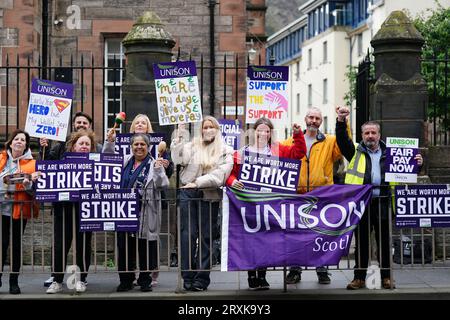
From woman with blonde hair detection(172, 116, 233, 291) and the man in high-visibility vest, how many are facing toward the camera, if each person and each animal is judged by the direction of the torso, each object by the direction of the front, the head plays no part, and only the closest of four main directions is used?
2

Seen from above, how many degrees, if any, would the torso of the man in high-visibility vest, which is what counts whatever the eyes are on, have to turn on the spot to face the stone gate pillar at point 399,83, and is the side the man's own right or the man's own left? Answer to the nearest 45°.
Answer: approximately 180°

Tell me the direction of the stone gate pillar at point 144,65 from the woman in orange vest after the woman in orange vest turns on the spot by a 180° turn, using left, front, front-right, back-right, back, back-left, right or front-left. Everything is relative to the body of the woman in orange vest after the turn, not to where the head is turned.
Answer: front-right

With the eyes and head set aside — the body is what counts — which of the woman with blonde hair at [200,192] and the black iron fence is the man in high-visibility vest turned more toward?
the woman with blonde hair

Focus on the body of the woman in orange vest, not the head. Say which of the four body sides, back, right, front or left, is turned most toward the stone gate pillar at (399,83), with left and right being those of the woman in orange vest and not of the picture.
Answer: left

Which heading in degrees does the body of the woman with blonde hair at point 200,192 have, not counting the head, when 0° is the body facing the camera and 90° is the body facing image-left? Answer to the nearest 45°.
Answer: approximately 0°

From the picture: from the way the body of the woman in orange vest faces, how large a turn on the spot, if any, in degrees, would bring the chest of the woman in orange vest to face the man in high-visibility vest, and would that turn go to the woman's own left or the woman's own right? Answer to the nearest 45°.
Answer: approximately 90° to the woman's own left
